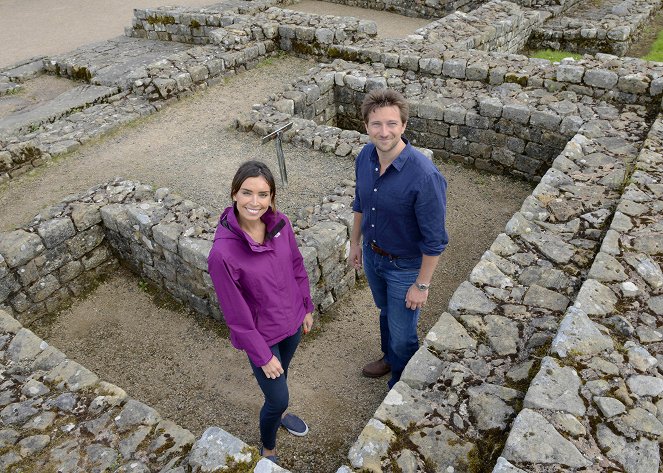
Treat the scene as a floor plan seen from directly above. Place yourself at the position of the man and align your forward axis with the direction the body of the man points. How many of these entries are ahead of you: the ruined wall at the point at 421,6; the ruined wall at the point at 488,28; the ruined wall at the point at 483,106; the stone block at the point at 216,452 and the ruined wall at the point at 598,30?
1

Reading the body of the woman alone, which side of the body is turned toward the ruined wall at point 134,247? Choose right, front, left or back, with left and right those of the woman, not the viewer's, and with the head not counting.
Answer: back

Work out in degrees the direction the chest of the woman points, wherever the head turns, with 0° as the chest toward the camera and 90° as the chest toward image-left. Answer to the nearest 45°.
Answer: approximately 315°

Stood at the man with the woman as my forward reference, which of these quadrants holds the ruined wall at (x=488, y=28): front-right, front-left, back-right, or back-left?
back-right

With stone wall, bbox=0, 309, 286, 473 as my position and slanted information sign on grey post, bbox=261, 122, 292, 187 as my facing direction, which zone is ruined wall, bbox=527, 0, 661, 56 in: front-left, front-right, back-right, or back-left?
front-right

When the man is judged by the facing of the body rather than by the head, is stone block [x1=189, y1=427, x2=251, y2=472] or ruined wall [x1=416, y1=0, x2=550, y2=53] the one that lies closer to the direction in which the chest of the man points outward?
the stone block

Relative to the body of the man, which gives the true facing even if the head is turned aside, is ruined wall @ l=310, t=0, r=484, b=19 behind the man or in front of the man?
behind

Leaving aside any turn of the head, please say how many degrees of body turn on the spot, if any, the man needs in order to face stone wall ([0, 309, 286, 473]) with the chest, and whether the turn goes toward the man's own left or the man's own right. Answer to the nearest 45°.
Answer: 0° — they already face it

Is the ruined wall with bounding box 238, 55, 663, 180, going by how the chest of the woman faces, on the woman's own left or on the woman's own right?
on the woman's own left

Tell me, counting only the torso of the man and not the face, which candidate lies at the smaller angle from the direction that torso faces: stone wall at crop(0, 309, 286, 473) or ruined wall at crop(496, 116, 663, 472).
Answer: the stone wall

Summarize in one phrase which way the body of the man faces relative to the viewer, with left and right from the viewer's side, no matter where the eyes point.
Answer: facing the viewer and to the left of the viewer

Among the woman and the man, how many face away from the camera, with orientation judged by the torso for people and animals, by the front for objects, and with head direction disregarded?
0

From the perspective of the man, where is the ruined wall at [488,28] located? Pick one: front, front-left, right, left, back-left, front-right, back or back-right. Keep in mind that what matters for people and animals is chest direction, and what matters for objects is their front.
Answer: back-right

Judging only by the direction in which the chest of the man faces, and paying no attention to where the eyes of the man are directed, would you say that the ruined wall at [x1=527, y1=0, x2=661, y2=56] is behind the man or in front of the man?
behind

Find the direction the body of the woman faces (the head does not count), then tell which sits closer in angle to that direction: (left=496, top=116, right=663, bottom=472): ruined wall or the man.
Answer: the ruined wall
